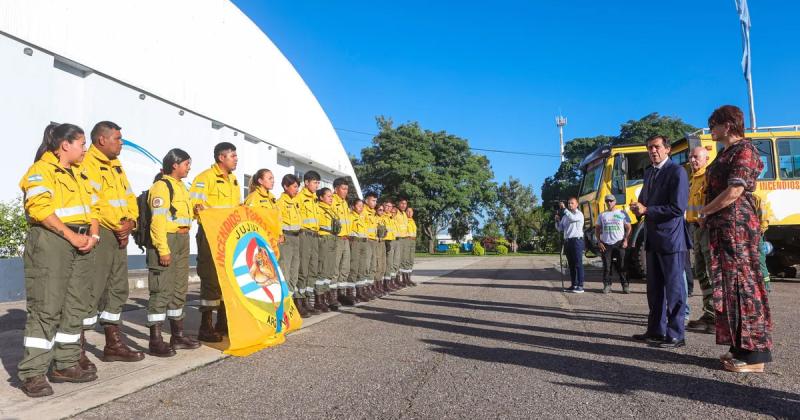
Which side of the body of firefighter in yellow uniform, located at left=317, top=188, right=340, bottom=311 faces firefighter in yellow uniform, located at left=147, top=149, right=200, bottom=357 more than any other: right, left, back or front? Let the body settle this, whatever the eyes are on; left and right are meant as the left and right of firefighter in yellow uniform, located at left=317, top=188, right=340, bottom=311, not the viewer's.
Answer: right

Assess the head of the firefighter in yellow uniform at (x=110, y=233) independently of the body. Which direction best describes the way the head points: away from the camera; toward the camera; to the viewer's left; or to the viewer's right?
to the viewer's right

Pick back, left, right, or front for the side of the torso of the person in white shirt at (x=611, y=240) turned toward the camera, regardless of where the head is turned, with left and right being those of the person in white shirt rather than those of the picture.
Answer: front

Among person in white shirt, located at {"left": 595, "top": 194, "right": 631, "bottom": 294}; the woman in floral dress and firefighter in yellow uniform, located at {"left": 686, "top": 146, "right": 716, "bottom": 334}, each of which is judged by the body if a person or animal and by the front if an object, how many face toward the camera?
1

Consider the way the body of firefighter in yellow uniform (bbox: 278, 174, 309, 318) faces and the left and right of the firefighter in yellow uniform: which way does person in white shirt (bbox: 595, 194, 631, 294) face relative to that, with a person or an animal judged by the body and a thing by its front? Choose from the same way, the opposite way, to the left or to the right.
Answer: to the right

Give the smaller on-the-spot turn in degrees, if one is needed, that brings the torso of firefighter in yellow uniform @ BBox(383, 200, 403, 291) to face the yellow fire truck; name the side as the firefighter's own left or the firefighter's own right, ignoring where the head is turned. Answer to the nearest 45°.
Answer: approximately 45° to the firefighter's own left

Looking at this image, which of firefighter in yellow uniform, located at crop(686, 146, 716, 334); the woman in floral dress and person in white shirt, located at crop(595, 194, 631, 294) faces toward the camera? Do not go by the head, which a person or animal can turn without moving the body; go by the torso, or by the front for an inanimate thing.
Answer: the person in white shirt

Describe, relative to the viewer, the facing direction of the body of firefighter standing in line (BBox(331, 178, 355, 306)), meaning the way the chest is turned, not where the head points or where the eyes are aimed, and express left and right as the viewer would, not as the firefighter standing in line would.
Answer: facing the viewer and to the right of the viewer

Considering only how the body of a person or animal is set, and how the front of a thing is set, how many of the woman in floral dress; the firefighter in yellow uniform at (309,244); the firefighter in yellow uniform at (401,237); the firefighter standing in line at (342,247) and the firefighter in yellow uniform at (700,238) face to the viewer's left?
2

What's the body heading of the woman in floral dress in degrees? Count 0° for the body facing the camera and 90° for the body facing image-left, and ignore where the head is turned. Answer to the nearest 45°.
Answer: approximately 90°

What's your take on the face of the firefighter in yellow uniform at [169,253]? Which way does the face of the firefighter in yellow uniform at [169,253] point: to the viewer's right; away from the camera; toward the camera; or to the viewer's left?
to the viewer's right

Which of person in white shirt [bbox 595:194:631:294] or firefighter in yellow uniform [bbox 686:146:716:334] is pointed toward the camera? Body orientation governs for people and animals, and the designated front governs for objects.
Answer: the person in white shirt

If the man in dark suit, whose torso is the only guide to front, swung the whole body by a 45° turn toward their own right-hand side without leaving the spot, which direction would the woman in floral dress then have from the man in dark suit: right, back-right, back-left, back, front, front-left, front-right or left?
back-left
